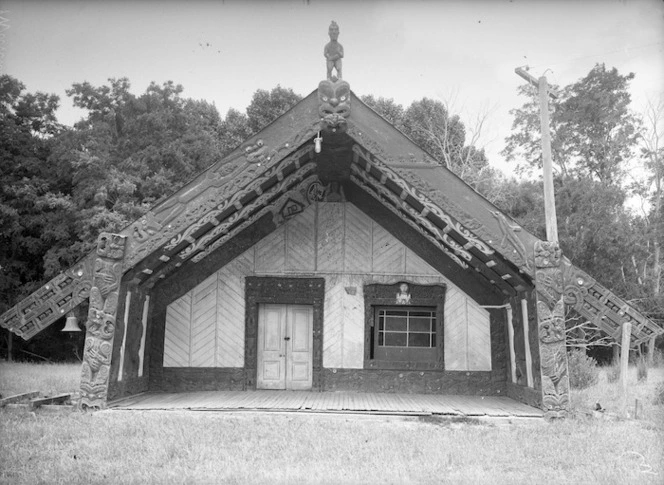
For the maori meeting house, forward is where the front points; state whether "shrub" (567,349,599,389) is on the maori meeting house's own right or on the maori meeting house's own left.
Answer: on the maori meeting house's own left

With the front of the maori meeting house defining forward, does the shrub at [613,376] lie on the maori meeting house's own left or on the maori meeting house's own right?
on the maori meeting house's own left

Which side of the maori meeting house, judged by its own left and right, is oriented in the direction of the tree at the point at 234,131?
back

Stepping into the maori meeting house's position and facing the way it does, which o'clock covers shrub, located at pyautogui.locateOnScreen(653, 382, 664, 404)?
The shrub is roughly at 9 o'clock from the maori meeting house.

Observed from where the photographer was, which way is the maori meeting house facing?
facing the viewer

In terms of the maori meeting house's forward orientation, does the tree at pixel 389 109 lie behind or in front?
behind

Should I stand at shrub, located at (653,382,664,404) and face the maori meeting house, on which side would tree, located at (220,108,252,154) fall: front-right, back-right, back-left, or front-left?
front-right

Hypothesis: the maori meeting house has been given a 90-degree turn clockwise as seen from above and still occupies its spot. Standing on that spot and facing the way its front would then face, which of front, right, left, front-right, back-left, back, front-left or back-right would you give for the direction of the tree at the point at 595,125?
back-right

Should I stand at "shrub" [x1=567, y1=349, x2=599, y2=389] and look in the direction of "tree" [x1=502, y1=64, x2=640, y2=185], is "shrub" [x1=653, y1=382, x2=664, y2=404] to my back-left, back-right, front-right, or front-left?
back-right
